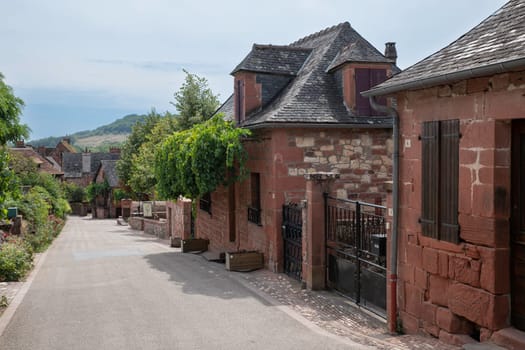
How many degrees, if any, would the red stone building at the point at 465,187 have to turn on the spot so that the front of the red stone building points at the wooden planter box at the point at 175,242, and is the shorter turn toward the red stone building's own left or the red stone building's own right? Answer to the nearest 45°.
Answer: approximately 90° to the red stone building's own right

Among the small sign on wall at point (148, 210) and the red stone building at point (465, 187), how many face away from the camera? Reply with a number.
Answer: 0

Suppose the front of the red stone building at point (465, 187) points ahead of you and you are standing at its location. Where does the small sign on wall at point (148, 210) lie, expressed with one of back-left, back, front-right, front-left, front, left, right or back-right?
right

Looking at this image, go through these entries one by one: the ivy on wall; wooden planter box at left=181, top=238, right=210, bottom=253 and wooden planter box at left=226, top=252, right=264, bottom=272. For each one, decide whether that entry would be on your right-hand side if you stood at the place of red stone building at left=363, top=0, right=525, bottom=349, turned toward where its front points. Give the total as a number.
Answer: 3

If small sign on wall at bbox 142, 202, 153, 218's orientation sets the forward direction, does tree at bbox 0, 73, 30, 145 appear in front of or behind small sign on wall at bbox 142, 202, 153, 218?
in front

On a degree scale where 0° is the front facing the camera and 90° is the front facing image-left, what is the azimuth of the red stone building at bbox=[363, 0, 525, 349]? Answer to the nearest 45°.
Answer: approximately 45°
